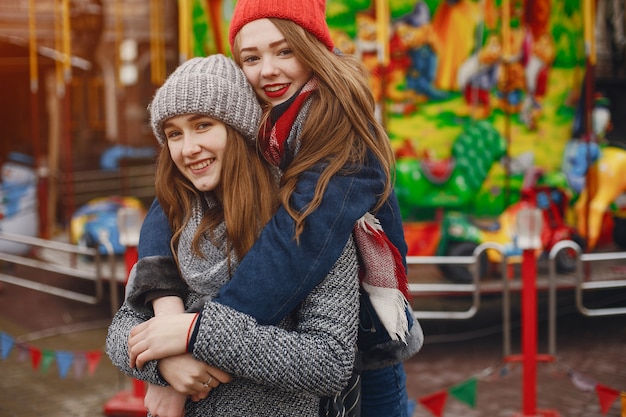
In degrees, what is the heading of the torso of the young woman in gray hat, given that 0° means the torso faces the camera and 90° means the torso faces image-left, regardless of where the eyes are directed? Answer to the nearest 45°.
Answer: approximately 45°

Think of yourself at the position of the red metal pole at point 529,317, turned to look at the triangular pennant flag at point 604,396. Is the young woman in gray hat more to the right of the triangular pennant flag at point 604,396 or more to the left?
right

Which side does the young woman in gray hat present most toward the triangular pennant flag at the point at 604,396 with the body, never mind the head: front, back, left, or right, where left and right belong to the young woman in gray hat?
back

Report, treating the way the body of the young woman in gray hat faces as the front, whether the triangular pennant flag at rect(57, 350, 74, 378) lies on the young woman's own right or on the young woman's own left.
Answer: on the young woman's own right

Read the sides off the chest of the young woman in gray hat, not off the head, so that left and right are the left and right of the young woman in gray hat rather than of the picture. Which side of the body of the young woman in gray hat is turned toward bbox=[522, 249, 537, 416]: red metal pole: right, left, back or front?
back

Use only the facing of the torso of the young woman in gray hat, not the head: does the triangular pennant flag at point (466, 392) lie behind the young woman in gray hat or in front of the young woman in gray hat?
behind
